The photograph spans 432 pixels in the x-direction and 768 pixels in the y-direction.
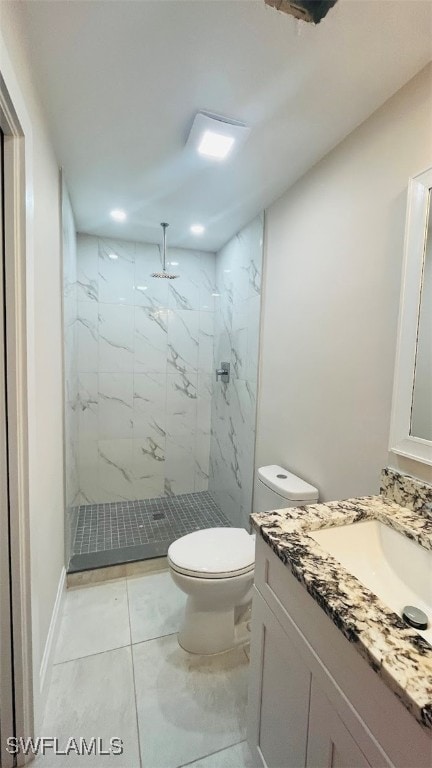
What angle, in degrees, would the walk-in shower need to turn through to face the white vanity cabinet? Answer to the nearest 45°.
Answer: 0° — it already faces it

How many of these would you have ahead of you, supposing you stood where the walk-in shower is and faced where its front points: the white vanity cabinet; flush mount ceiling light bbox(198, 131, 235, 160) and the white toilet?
3

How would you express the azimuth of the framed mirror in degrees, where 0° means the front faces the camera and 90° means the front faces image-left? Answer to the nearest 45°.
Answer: approximately 45°

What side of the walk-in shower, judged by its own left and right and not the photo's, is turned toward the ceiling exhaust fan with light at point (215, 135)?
front

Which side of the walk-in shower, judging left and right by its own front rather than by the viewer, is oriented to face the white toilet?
front

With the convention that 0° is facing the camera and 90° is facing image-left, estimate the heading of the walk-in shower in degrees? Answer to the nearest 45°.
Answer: approximately 0°

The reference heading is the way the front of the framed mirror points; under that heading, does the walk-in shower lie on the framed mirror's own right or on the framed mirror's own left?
on the framed mirror's own right

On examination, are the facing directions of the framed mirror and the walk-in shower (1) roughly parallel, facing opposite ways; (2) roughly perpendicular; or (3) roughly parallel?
roughly perpendicular

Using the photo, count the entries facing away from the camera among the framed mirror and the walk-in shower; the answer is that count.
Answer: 0
